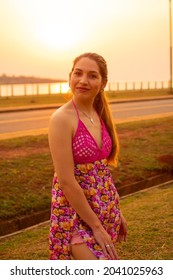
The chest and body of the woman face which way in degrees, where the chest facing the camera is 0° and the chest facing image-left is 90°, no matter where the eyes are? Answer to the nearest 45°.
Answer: approximately 315°
